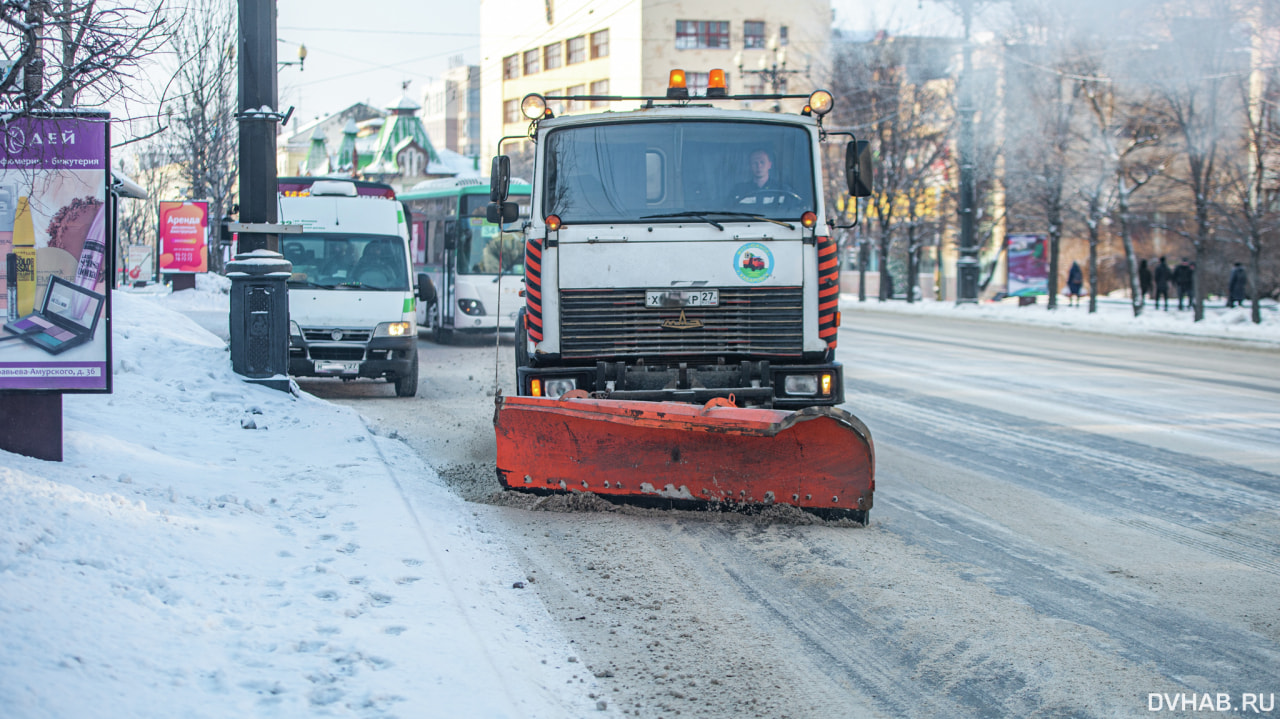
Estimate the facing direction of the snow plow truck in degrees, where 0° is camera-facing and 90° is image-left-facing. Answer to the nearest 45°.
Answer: approximately 0°

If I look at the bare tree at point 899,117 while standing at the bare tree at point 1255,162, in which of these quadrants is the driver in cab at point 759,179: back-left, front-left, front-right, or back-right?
back-left

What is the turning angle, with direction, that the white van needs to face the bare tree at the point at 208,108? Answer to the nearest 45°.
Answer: approximately 180°

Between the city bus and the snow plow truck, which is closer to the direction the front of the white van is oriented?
the snow plow truck

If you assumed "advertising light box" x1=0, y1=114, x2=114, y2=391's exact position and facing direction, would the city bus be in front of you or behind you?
behind

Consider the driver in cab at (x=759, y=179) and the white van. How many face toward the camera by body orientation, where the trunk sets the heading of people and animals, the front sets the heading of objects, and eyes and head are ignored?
2
